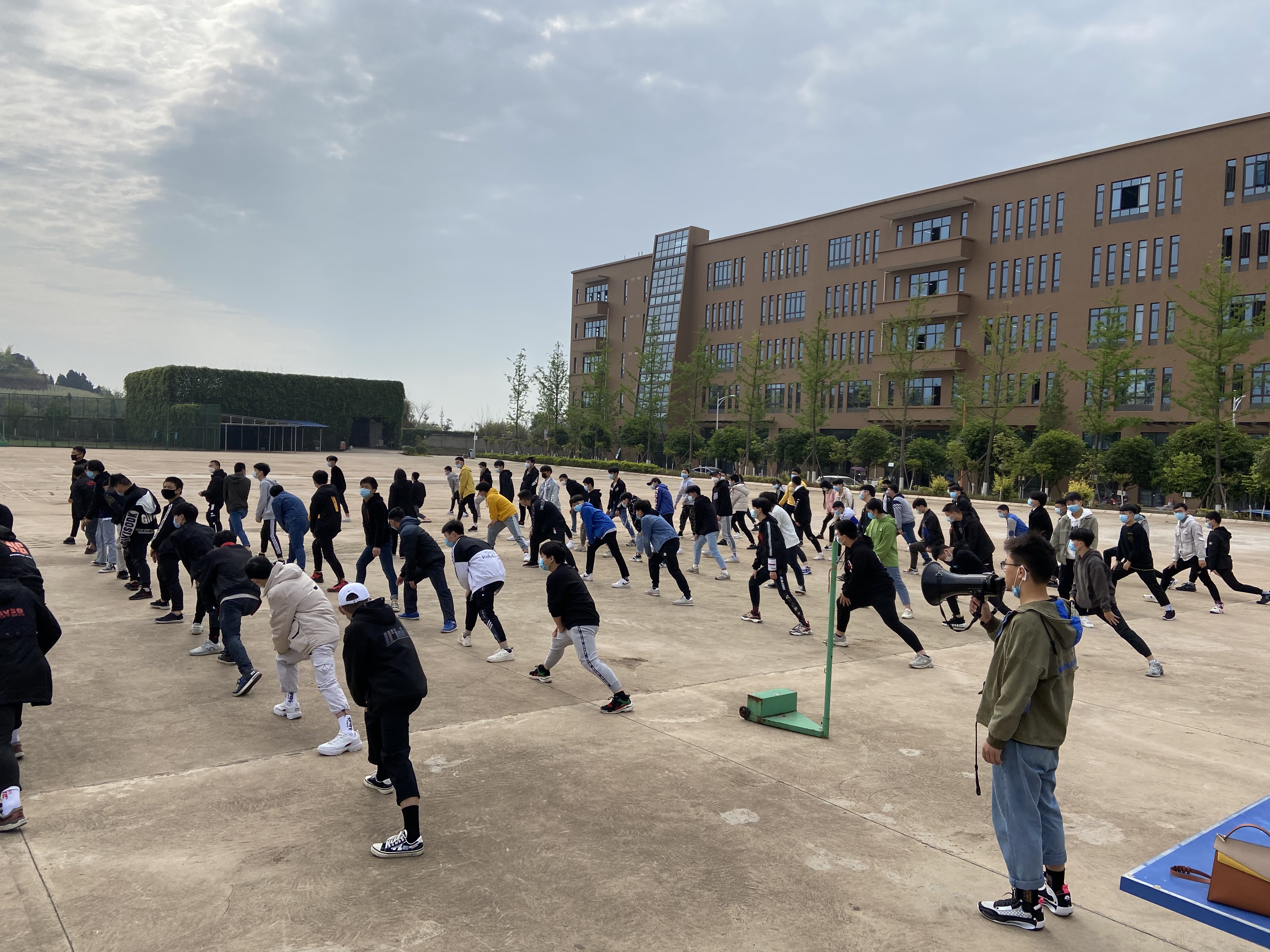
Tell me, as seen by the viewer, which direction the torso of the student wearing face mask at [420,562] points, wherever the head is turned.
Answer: to the viewer's left

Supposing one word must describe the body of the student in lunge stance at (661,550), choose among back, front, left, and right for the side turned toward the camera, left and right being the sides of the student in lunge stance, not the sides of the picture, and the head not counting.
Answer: left

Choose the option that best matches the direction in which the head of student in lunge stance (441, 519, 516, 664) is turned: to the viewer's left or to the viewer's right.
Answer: to the viewer's left
